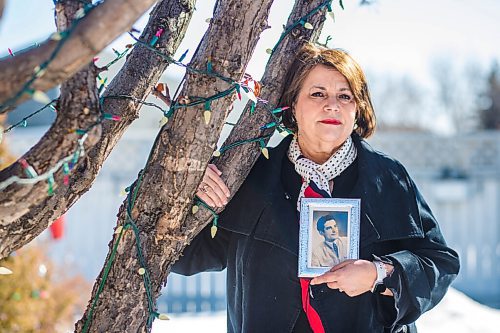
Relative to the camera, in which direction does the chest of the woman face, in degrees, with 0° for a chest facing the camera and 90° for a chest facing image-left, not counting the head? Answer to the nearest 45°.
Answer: approximately 0°

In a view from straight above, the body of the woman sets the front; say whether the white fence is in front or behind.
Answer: behind
